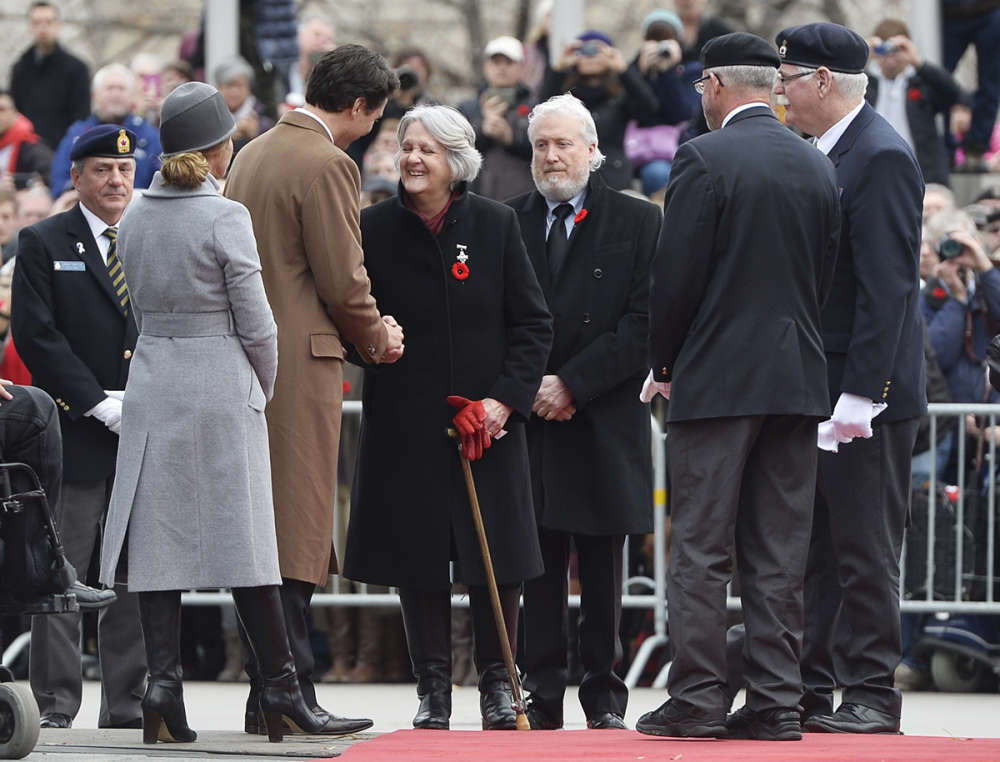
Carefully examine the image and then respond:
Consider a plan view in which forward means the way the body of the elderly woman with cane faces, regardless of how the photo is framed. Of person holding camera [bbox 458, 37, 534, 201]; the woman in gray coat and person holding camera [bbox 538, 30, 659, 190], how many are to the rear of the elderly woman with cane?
2

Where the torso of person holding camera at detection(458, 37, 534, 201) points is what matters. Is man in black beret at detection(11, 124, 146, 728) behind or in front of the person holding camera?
in front

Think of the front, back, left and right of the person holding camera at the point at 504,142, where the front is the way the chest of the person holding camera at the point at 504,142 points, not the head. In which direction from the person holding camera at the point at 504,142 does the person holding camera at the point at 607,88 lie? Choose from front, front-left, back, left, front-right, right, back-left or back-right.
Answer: left

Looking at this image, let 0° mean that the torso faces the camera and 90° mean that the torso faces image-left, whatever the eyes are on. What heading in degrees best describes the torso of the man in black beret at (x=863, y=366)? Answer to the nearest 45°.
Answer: approximately 90°

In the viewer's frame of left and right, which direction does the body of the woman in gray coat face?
facing away from the viewer and to the right of the viewer

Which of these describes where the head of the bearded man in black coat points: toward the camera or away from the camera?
toward the camera

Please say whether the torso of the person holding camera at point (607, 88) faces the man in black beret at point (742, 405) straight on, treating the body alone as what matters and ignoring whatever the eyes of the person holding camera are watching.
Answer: yes

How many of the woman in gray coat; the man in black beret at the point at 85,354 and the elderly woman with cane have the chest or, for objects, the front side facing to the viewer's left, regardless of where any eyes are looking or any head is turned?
0

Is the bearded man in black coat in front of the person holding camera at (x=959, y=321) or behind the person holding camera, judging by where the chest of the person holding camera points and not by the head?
in front

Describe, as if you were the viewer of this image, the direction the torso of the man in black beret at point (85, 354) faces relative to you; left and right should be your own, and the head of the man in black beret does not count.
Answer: facing the viewer and to the right of the viewer

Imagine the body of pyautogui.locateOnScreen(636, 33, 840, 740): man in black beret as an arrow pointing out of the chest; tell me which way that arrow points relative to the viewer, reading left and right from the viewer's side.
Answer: facing away from the viewer and to the left of the viewer

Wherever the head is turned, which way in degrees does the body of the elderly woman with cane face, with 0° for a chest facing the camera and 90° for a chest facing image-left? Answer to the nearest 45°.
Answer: approximately 0°

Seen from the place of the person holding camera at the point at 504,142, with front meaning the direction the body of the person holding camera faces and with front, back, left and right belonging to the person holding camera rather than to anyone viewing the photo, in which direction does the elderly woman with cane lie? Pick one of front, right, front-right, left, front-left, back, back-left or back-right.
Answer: front
